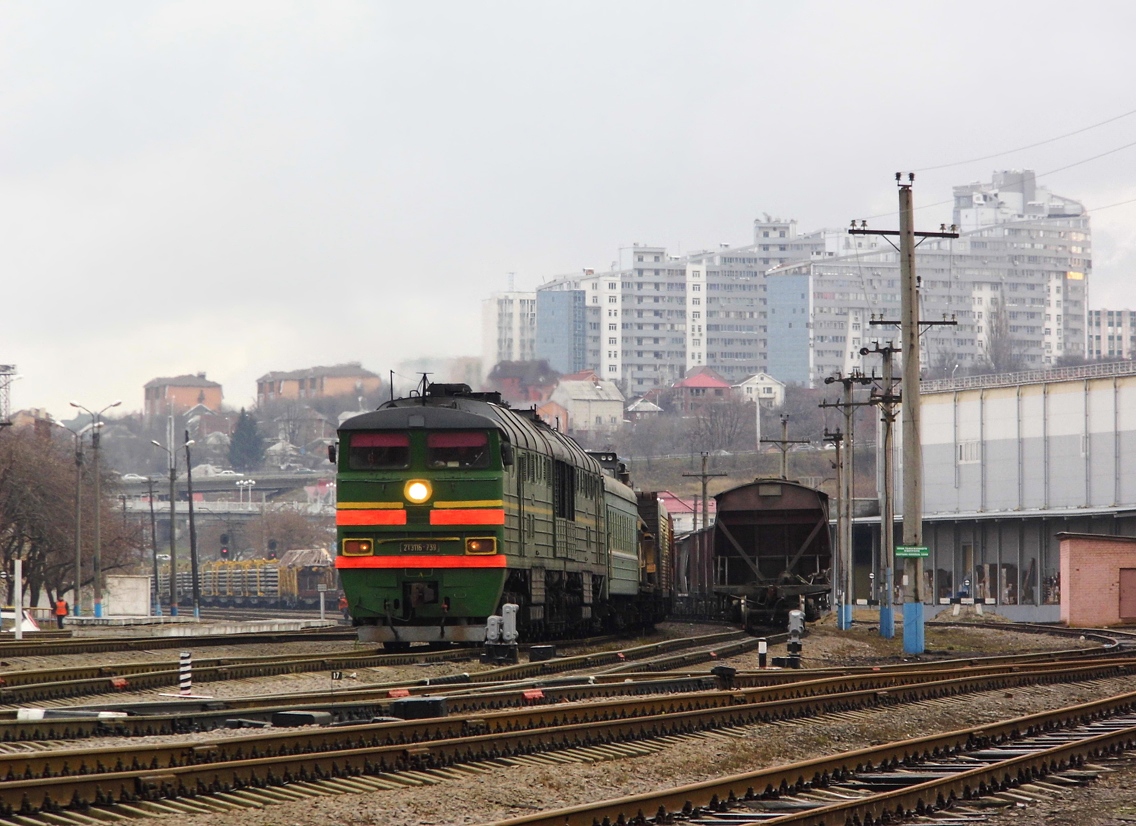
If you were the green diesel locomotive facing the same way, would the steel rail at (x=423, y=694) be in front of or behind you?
in front

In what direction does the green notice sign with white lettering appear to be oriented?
toward the camera

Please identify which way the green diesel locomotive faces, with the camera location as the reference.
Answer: facing the viewer

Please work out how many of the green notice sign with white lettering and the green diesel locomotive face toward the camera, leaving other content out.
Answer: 2

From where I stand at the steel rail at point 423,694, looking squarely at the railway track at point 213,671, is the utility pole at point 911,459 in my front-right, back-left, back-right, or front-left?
front-right

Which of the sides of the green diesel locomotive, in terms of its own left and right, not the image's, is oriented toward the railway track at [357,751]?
front

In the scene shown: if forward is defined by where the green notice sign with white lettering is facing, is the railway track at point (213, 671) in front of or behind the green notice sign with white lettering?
in front

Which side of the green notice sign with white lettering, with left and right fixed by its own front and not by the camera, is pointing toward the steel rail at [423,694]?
front

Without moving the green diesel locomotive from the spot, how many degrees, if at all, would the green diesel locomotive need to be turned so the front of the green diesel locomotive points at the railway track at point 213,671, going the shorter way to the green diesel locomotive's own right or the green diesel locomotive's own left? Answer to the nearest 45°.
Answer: approximately 45° to the green diesel locomotive's own right

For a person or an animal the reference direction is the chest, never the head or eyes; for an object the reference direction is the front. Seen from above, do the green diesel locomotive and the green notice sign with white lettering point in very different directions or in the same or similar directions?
same or similar directions
